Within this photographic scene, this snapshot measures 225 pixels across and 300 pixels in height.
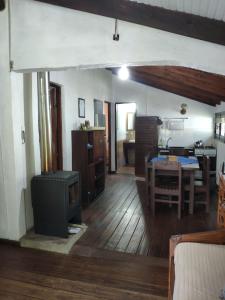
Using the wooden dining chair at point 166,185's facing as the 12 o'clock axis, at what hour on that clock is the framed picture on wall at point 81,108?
The framed picture on wall is roughly at 10 o'clock from the wooden dining chair.

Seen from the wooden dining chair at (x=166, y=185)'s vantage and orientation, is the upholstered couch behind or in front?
behind

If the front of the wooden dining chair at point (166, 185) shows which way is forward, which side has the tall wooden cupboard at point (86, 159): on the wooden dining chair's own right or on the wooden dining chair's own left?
on the wooden dining chair's own left

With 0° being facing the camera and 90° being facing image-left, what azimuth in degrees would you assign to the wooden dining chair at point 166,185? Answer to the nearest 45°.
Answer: approximately 180°

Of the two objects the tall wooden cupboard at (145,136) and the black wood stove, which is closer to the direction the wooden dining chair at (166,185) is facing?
the tall wooden cupboard

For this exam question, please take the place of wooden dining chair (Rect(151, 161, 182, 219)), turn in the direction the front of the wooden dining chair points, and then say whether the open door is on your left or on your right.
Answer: on your left

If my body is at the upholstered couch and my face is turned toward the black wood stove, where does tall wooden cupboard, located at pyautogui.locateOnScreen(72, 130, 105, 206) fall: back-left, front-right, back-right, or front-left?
front-right

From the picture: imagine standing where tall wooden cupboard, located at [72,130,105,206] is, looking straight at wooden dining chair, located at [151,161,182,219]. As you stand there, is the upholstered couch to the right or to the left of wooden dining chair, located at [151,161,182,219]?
right

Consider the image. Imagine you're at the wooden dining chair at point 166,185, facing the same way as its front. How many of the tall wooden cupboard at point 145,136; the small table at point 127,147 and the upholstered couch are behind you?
1

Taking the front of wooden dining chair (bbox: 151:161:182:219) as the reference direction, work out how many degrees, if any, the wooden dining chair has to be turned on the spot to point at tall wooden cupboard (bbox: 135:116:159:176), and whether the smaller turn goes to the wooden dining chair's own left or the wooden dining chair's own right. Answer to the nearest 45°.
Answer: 0° — it already faces it

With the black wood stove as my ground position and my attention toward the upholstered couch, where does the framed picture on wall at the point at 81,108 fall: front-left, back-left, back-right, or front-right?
back-left

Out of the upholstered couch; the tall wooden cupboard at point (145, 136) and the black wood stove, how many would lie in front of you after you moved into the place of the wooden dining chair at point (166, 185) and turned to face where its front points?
1

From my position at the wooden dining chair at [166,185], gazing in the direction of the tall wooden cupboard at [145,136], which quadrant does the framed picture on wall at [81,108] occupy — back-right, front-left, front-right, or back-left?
front-left

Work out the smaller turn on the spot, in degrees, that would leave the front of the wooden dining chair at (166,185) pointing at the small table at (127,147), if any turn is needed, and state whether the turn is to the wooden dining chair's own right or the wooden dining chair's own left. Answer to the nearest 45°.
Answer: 0° — it already faces it

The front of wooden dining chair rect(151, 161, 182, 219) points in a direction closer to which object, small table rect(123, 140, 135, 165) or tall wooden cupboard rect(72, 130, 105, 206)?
the small table
